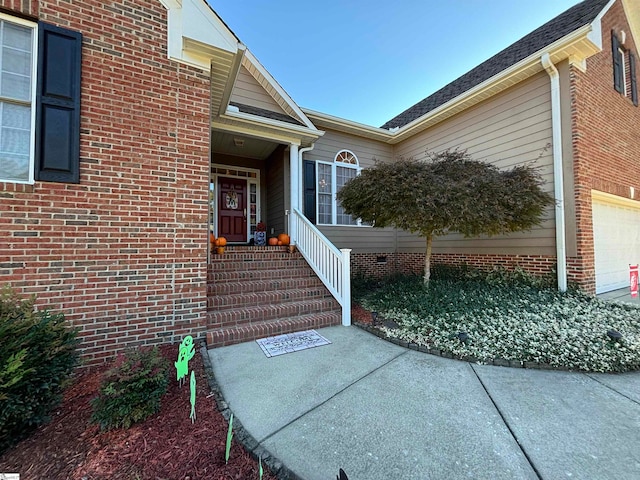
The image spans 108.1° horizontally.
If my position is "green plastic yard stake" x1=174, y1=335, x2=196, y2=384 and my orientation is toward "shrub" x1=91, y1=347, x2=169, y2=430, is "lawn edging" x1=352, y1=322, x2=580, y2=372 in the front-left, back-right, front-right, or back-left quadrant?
back-left

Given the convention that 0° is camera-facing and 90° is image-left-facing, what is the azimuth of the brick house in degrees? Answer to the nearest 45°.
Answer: approximately 0°

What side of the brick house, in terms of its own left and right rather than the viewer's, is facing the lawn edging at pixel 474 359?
front
